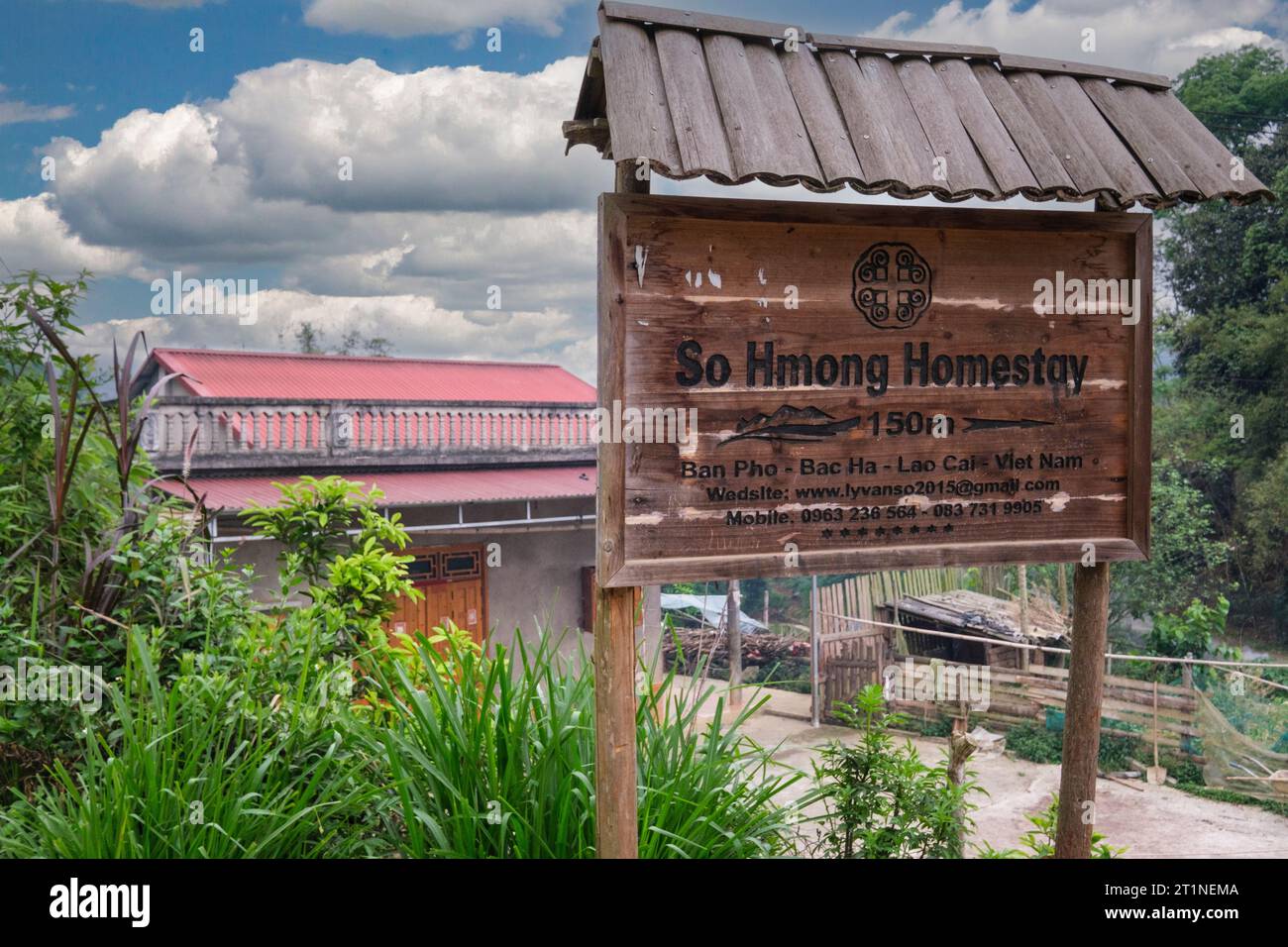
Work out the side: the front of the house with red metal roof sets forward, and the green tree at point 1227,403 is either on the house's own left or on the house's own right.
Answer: on the house's own left

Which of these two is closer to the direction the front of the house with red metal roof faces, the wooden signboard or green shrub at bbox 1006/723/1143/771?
the wooden signboard

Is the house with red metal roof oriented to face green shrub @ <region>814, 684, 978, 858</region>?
yes

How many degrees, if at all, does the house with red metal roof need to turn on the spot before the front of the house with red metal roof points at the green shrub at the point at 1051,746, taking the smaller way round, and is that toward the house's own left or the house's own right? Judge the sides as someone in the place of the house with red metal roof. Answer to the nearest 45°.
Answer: approximately 90° to the house's own left

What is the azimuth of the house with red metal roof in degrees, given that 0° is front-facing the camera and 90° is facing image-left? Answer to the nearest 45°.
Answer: approximately 0°

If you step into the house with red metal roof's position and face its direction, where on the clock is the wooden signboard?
The wooden signboard is roughly at 12 o'clock from the house with red metal roof.

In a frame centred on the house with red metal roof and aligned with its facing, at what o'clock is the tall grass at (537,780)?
The tall grass is roughly at 12 o'clock from the house with red metal roof.

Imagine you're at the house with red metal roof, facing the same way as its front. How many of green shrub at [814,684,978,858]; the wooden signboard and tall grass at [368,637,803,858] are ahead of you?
3
